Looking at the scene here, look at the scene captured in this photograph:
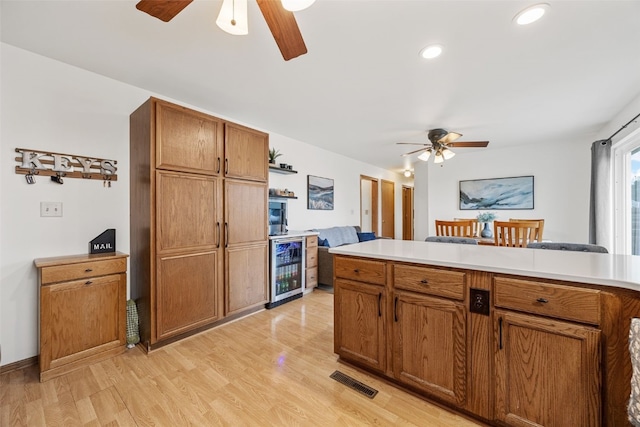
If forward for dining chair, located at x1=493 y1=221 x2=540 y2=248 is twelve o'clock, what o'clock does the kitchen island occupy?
The kitchen island is roughly at 6 o'clock from the dining chair.

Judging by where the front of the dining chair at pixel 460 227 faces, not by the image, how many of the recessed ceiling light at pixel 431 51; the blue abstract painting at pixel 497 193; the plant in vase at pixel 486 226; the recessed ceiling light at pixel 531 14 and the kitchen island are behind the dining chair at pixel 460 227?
3

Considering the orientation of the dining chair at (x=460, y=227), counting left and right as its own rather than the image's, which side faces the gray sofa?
left

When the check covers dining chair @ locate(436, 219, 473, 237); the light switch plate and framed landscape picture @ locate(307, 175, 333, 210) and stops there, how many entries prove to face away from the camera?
1

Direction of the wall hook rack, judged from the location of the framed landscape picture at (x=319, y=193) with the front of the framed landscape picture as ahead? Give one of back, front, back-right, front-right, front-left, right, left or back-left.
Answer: right

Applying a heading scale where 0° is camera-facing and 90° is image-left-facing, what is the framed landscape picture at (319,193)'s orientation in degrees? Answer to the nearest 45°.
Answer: approximately 315°

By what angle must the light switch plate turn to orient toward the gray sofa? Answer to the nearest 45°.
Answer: approximately 90° to its left

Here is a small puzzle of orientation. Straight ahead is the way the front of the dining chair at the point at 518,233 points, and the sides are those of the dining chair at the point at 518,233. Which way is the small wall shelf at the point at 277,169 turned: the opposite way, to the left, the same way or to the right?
to the right

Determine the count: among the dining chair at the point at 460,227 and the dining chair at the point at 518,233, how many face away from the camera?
2

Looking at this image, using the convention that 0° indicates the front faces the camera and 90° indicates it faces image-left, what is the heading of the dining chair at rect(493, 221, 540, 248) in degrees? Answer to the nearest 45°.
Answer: approximately 180°
